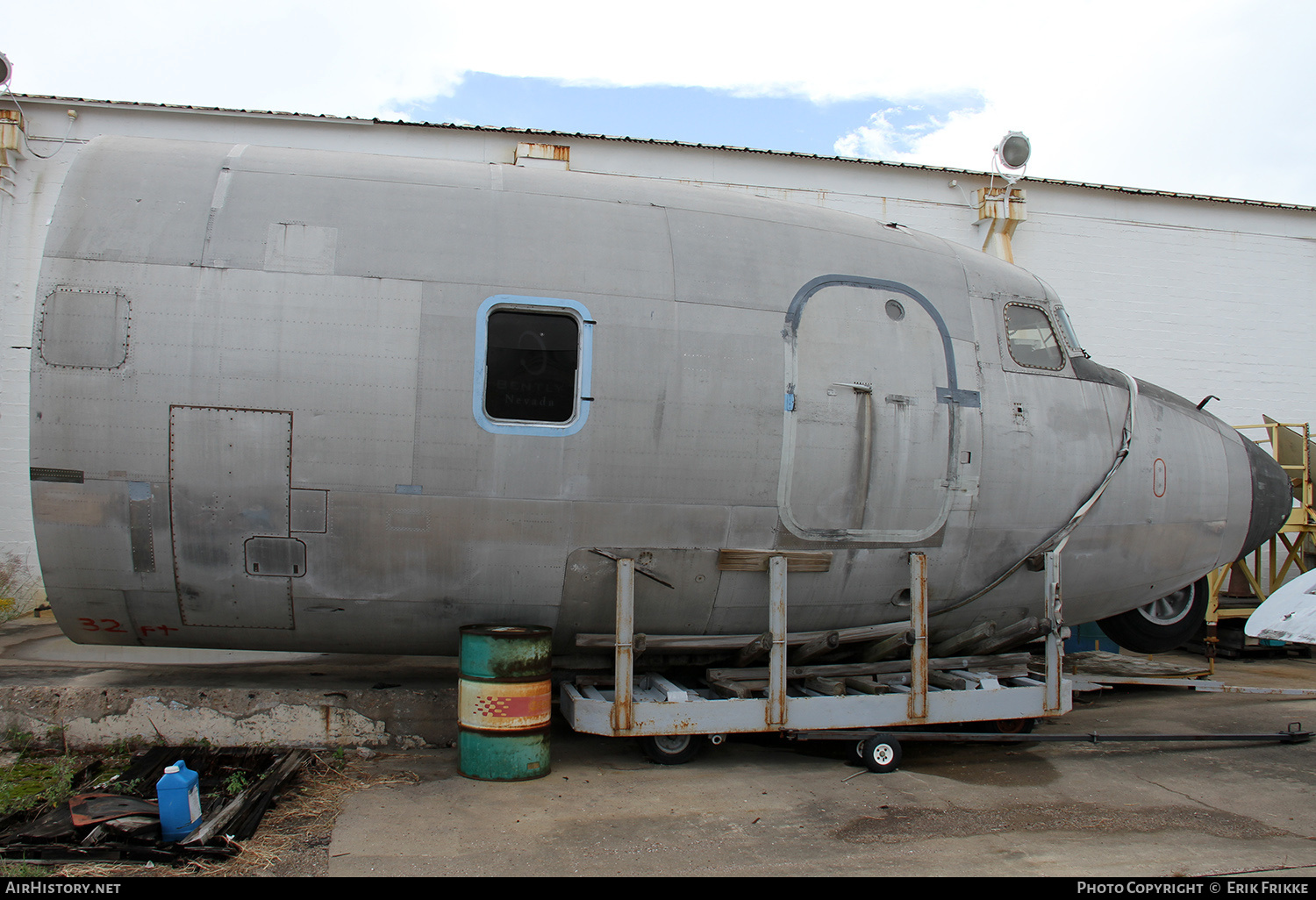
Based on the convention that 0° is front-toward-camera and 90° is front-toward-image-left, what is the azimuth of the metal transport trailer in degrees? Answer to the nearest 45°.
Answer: approximately 270°

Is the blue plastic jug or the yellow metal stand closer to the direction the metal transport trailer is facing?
the yellow metal stand

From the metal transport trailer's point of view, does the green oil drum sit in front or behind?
behind

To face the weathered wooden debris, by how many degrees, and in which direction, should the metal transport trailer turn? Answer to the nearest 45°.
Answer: approximately 135° to its right

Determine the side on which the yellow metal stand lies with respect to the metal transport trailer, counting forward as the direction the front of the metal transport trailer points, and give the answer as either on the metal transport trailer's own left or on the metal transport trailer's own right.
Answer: on the metal transport trailer's own left

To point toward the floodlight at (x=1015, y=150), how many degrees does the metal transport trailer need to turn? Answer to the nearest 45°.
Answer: approximately 90° to its left

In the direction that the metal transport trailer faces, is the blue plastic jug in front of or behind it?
behind

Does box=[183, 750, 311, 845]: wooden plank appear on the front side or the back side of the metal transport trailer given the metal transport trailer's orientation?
on the back side
